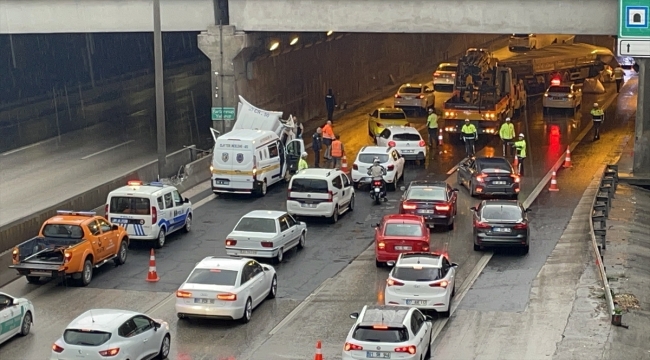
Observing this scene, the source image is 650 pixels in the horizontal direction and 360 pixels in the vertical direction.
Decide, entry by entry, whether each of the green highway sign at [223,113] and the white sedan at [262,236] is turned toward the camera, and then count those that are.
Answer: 1

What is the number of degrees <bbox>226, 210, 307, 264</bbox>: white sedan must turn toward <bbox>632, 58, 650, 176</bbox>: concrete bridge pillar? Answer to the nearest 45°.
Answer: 0° — it already faces it

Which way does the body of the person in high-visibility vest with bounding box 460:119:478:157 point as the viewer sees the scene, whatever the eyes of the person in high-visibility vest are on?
toward the camera

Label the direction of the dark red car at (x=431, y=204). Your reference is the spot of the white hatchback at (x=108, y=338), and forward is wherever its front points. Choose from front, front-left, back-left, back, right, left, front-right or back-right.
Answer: front

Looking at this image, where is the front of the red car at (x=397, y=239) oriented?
away from the camera

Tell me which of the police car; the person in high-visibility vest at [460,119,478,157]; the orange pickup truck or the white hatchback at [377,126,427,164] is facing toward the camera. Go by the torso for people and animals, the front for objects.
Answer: the person in high-visibility vest

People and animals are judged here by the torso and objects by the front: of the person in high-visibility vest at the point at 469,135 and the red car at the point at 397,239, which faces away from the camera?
the red car

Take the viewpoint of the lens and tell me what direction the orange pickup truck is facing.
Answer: facing away from the viewer and to the right of the viewer

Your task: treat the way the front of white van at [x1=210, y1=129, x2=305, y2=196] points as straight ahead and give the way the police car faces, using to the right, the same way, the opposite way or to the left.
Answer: the same way

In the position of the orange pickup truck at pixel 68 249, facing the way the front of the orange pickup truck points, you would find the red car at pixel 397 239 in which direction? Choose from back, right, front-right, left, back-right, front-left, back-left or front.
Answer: front-right

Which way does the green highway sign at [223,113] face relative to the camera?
toward the camera

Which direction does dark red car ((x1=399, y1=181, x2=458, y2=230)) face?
away from the camera

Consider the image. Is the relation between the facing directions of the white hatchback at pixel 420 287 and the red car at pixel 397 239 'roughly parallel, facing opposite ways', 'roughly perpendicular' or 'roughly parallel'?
roughly parallel

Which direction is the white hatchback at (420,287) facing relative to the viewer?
away from the camera

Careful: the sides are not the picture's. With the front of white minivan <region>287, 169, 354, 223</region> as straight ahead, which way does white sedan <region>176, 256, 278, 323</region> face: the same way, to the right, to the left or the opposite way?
the same way
